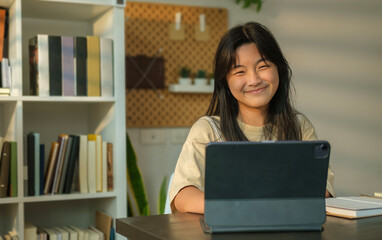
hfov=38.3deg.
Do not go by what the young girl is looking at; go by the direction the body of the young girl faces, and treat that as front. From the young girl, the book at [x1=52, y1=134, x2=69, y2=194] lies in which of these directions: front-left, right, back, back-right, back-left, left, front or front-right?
back-right

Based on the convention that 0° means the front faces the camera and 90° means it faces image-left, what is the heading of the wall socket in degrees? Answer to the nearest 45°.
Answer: approximately 0°

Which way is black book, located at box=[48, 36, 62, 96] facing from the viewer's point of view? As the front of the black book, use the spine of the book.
toward the camera

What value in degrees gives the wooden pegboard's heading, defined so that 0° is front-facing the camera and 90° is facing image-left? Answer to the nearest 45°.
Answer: approximately 0°

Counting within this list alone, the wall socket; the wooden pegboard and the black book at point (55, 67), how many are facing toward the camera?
3

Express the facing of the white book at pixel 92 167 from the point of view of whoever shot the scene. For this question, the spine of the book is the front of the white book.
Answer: facing the viewer

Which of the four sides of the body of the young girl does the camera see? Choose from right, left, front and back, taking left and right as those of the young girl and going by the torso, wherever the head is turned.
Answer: front

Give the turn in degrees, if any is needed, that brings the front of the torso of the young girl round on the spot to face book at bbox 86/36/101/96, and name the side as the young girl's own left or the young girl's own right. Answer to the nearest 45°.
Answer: approximately 135° to the young girl's own right

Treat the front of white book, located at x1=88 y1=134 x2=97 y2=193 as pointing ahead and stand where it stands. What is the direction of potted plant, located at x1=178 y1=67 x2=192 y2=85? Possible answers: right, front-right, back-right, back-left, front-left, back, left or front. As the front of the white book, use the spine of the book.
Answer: back-left

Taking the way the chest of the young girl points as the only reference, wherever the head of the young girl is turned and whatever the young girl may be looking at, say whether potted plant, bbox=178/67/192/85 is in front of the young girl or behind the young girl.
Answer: behind

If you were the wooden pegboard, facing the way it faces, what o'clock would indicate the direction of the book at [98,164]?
The book is roughly at 1 o'clock from the wooden pegboard.
